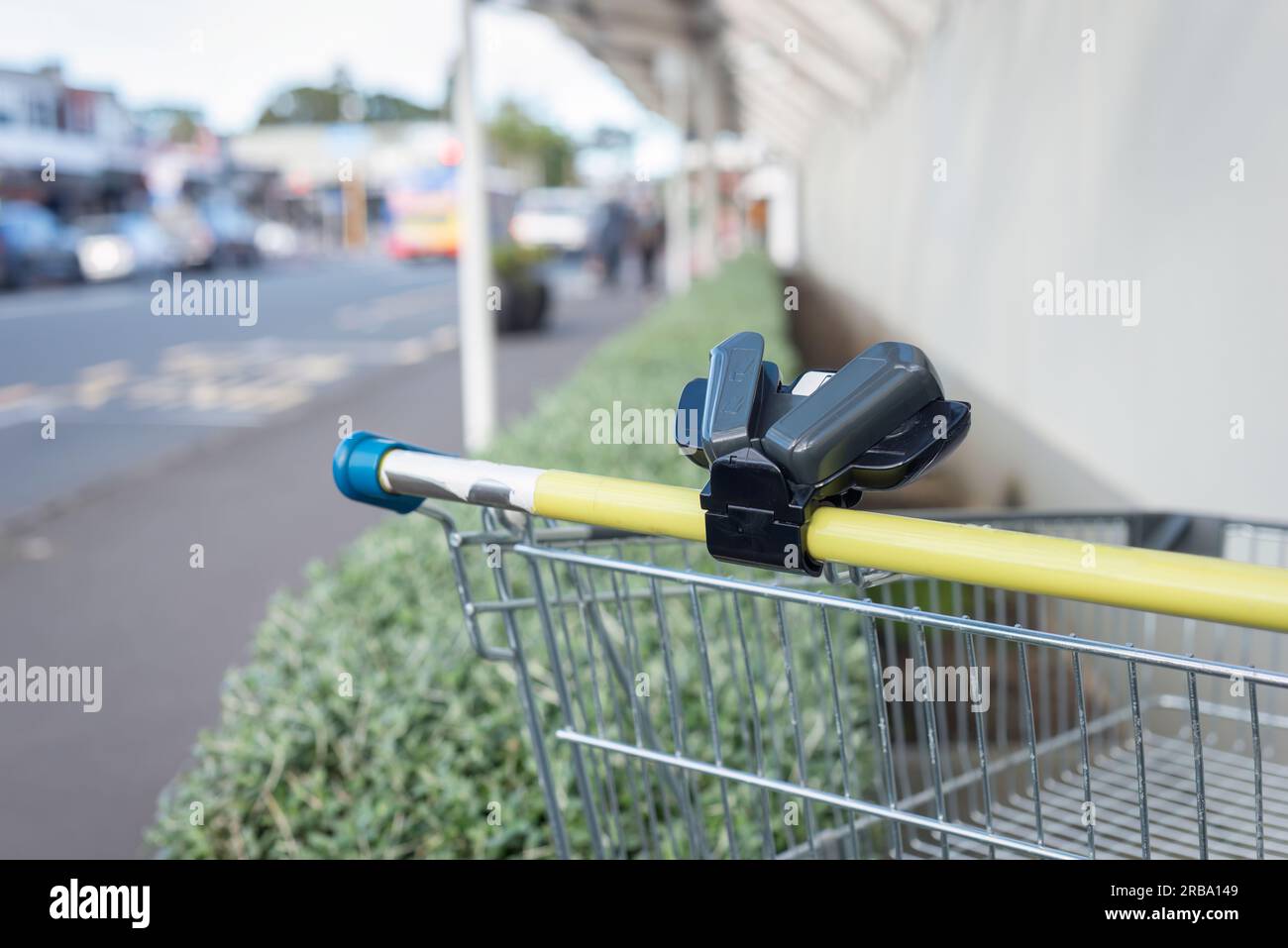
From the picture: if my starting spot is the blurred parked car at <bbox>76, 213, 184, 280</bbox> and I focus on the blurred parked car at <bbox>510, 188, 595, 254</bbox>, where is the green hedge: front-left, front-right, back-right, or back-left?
back-right

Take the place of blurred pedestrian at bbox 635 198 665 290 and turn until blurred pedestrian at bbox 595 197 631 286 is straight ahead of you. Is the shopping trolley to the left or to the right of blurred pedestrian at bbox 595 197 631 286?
left

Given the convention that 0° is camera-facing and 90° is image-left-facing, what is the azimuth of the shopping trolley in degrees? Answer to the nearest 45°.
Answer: approximately 225°

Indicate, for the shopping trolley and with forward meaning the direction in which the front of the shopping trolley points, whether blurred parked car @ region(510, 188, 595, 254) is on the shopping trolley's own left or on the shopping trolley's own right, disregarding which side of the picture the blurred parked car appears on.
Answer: on the shopping trolley's own left

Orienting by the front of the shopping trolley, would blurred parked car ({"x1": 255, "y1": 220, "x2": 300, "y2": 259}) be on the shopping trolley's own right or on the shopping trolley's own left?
on the shopping trolley's own left

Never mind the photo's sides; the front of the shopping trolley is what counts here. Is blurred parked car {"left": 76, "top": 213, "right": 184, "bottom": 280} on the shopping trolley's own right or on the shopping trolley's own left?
on the shopping trolley's own left

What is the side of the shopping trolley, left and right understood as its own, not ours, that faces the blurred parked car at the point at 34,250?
left

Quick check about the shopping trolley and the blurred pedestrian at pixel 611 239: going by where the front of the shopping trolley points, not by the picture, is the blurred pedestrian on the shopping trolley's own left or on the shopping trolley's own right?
on the shopping trolley's own left
